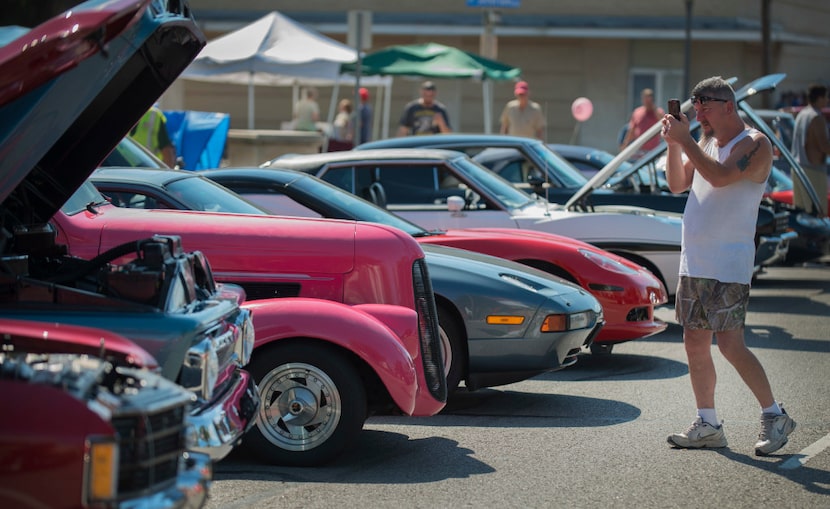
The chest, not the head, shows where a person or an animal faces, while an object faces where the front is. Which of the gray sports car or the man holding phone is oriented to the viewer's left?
the man holding phone

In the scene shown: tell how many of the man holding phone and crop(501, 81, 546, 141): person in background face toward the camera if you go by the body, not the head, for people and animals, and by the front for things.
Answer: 1

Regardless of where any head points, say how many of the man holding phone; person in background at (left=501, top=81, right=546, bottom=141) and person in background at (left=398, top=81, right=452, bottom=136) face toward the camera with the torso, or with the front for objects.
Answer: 2

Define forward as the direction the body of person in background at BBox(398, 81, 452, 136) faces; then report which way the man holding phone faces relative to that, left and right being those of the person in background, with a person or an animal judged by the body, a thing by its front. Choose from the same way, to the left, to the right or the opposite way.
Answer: to the right

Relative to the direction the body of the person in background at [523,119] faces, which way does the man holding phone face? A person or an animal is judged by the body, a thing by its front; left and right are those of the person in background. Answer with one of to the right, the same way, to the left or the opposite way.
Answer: to the right

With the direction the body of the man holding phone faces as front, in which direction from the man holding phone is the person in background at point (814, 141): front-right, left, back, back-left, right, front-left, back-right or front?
right

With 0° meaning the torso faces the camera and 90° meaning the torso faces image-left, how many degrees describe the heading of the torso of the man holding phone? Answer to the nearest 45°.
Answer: approximately 90°

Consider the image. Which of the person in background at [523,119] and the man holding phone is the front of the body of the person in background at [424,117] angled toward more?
the man holding phone

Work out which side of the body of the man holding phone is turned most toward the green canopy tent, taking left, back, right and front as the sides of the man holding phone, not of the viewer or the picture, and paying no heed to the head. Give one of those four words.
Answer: right

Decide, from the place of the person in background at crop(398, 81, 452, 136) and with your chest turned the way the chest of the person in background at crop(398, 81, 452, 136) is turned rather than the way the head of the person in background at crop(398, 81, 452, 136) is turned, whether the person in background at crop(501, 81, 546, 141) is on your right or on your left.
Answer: on your left

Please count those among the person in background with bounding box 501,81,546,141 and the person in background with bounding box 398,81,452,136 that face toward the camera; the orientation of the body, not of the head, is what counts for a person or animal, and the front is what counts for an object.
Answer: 2
